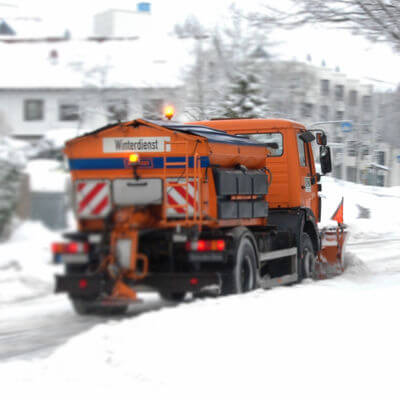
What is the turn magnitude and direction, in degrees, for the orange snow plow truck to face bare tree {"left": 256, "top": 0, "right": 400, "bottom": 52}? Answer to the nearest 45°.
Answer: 0° — it already faces it

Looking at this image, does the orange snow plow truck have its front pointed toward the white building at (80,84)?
no

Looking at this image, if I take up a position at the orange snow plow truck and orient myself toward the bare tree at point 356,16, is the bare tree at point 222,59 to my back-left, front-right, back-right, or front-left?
front-left

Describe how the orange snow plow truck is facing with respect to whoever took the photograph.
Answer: facing away from the viewer and to the right of the viewer

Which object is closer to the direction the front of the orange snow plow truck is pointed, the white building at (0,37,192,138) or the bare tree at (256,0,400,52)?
the bare tree

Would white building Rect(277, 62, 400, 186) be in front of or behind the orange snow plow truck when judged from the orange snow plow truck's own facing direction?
in front

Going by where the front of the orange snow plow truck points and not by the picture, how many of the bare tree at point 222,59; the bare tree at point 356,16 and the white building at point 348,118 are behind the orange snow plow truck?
0

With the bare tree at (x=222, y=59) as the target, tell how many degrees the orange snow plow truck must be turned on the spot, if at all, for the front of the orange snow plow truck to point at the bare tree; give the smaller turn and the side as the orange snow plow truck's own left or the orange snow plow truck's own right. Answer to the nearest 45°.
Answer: approximately 45° to the orange snow plow truck's own left
